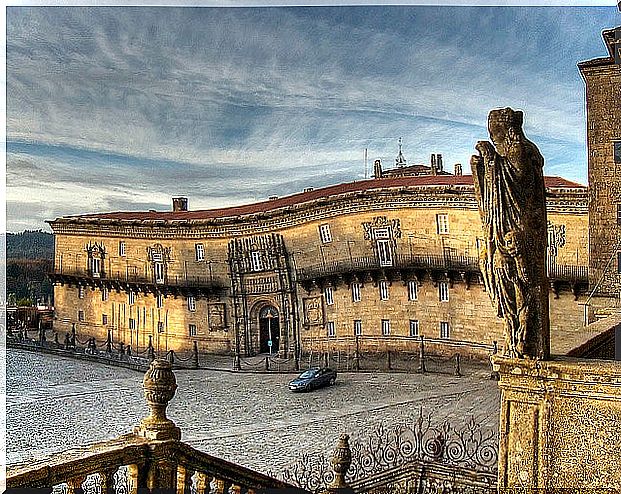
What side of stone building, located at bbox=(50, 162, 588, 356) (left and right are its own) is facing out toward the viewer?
front

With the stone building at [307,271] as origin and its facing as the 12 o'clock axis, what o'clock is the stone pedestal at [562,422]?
The stone pedestal is roughly at 11 o'clock from the stone building.

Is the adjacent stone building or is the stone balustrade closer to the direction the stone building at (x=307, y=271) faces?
the stone balustrade

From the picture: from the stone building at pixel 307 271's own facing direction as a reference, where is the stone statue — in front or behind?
in front

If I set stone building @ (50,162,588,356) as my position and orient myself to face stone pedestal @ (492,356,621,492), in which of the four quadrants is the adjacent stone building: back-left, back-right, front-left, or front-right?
front-left

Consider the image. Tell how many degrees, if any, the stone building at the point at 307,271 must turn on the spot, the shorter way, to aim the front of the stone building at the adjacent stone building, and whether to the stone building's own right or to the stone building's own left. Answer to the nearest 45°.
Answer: approximately 90° to the stone building's own left

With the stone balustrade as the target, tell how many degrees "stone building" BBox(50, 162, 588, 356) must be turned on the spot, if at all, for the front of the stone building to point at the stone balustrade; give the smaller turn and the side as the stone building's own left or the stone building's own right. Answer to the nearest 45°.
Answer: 0° — it already faces it
